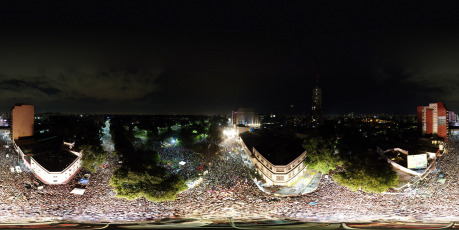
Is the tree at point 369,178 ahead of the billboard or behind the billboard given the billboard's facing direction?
ahead

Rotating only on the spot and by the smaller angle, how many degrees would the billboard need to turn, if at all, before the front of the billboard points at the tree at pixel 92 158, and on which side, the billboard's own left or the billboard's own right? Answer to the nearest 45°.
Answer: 0° — it already faces it

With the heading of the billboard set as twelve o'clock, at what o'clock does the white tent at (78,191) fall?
The white tent is roughly at 12 o'clock from the billboard.

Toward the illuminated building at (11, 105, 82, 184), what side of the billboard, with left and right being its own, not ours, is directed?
left

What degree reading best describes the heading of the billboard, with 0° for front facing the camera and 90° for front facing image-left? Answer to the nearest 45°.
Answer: approximately 45°

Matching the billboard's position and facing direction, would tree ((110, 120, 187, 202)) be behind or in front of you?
in front
